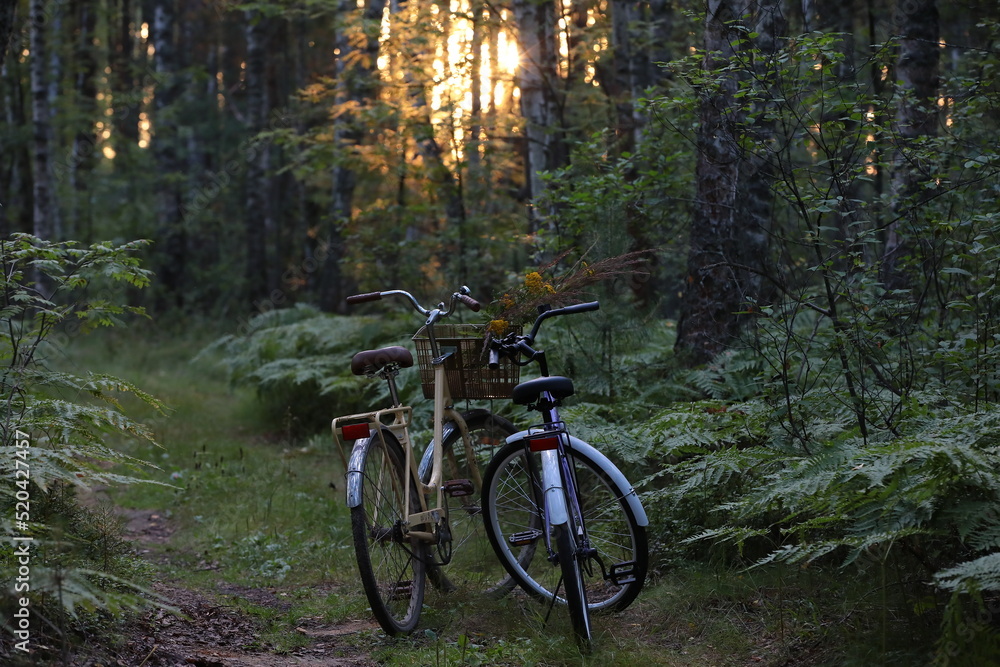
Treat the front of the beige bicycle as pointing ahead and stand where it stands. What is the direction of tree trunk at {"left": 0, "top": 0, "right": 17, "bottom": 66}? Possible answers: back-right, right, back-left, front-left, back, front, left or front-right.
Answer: left

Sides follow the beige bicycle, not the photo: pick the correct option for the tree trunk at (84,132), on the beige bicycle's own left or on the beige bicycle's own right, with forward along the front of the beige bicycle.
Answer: on the beige bicycle's own left

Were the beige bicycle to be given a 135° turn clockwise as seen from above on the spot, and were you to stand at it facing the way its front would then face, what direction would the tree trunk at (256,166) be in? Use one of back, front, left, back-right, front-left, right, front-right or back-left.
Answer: back

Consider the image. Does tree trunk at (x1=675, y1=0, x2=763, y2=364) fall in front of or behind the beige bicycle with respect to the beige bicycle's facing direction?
in front

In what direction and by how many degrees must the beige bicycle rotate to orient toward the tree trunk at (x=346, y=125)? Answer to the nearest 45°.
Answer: approximately 45° to its left

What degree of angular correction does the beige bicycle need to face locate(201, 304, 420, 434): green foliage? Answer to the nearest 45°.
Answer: approximately 45° to its left

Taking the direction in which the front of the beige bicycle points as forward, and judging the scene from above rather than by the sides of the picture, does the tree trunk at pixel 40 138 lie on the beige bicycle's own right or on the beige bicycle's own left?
on the beige bicycle's own left

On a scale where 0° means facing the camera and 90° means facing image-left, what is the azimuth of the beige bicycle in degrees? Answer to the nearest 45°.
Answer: approximately 225°
